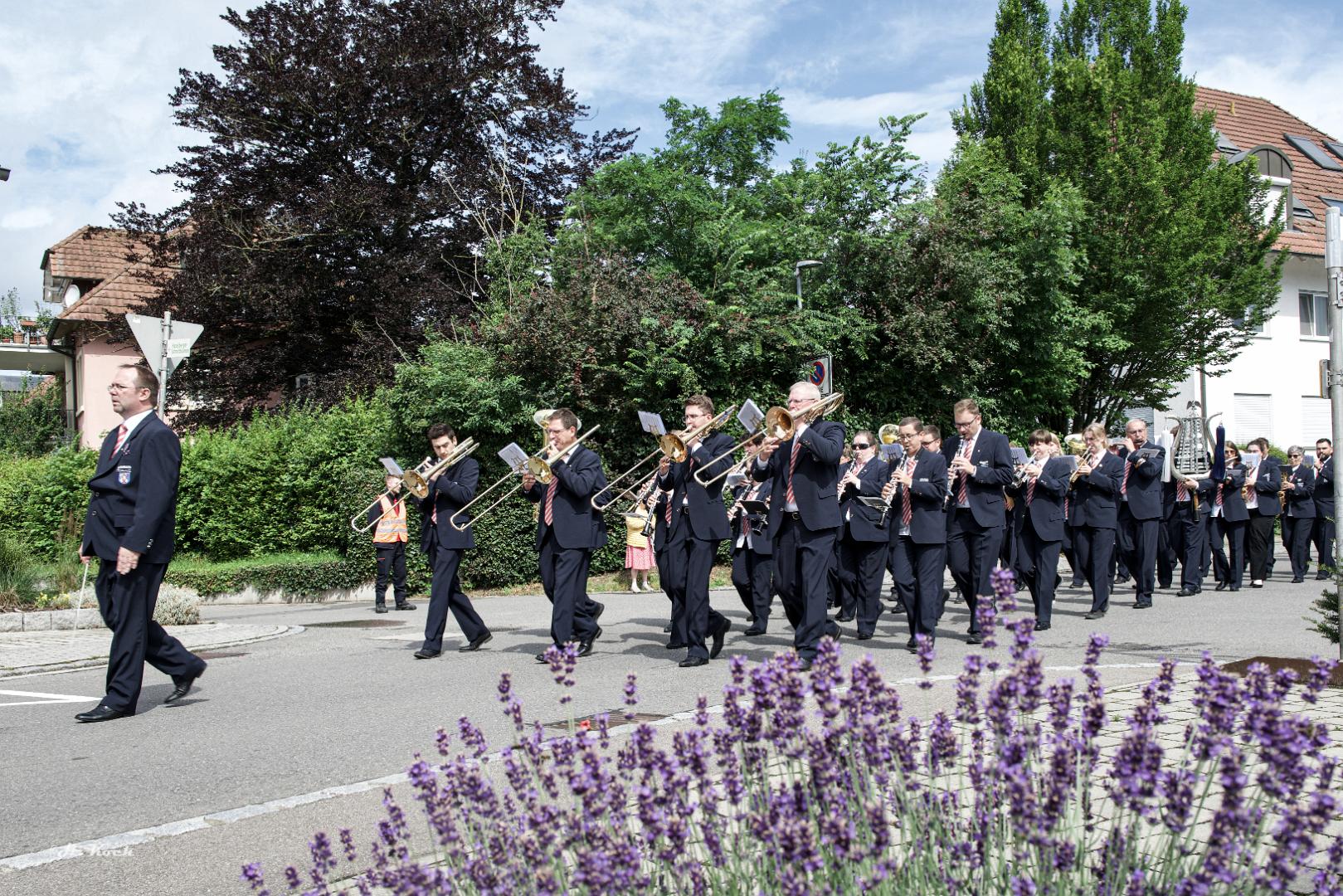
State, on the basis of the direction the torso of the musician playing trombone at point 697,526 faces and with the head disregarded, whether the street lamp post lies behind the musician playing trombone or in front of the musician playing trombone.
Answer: behind

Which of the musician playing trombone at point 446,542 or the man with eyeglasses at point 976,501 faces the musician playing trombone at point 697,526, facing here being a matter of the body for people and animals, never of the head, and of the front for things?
the man with eyeglasses

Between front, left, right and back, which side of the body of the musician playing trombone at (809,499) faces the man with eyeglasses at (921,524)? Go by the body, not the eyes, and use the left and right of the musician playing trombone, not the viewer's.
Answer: back

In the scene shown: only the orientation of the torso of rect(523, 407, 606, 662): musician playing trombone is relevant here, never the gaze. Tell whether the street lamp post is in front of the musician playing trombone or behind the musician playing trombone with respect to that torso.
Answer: behind

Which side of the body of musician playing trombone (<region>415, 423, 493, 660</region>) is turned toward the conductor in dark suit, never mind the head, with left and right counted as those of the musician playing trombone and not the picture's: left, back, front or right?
front

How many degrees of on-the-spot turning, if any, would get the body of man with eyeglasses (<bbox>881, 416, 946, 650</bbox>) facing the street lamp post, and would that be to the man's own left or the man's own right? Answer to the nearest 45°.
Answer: approximately 135° to the man's own right

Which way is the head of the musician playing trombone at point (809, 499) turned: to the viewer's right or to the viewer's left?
to the viewer's left

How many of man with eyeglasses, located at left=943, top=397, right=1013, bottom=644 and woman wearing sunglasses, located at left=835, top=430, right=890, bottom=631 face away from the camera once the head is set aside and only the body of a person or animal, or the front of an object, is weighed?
0

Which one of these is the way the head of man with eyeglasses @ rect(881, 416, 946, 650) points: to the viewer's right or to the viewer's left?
to the viewer's left

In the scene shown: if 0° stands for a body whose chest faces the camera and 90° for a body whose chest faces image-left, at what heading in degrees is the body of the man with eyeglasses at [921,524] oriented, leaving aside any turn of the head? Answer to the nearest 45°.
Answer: approximately 45°

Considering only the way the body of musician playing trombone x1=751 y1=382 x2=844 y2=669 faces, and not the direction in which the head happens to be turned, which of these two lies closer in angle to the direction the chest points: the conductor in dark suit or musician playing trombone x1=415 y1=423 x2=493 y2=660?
the conductor in dark suit

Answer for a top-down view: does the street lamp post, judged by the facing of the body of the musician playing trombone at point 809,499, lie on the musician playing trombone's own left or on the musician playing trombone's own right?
on the musician playing trombone's own right
